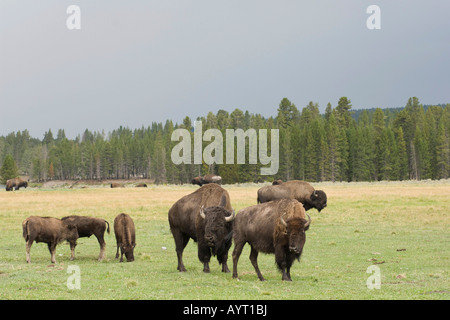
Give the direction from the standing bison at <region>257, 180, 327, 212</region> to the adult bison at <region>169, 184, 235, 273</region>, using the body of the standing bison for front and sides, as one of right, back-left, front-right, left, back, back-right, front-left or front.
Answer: right

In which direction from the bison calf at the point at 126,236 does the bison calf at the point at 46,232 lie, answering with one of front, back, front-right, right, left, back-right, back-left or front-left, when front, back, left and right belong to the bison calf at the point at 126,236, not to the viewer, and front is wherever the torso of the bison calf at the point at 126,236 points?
right

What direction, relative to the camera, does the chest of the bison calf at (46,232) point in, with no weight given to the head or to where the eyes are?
to the viewer's right

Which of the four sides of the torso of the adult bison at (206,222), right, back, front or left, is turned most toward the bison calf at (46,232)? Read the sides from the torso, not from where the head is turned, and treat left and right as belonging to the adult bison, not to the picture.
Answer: back

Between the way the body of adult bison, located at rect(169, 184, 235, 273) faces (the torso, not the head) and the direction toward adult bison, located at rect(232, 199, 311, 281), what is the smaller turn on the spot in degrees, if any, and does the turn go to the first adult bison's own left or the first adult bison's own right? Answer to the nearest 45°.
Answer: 0° — it already faces it

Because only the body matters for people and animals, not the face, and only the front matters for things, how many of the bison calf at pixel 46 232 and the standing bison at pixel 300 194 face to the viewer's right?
2

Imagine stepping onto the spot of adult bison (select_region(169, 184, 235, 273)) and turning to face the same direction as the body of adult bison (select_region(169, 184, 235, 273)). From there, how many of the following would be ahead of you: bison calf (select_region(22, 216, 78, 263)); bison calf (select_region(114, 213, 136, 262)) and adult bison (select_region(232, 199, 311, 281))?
1

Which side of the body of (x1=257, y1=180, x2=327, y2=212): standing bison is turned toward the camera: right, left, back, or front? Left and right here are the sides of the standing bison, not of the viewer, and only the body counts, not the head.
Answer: right

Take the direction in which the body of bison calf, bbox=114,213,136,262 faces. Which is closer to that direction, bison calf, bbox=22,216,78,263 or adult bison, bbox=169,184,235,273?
the adult bison

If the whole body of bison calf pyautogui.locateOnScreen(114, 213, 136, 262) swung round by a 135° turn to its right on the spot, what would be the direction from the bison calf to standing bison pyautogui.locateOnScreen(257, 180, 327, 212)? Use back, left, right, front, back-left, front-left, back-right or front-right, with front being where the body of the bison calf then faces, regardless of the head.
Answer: right

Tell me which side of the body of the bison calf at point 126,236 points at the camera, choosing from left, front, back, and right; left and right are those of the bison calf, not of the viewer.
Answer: front

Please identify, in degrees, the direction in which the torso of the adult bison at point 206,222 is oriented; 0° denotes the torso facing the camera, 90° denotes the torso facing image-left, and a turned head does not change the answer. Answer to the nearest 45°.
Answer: approximately 315°

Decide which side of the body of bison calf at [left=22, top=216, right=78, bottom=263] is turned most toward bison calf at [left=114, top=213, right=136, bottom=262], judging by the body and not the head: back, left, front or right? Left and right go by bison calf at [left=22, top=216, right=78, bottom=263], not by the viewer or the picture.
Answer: front

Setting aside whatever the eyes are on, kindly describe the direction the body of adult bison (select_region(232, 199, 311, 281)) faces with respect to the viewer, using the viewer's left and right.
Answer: facing the viewer and to the right of the viewer
